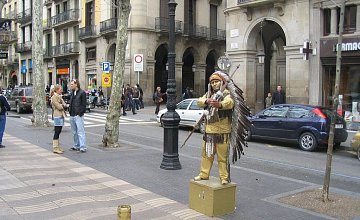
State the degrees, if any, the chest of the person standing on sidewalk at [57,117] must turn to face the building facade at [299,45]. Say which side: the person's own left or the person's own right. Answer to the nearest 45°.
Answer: approximately 45° to the person's own left

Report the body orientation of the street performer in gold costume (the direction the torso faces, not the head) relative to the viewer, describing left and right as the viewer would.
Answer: facing the viewer and to the left of the viewer

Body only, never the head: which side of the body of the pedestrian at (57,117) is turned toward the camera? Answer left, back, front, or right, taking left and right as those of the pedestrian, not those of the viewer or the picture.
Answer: right

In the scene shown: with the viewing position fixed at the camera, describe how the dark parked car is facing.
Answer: facing away from the viewer and to the left of the viewer

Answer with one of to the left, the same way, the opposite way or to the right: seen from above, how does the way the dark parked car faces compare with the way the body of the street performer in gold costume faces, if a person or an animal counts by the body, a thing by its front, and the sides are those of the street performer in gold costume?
to the right

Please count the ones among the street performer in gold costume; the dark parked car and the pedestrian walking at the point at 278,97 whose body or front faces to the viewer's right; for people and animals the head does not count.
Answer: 0

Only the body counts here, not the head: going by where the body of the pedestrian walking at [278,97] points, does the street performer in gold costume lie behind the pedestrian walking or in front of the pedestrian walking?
in front

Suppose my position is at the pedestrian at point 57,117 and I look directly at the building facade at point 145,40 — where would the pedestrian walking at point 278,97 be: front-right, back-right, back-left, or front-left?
front-right

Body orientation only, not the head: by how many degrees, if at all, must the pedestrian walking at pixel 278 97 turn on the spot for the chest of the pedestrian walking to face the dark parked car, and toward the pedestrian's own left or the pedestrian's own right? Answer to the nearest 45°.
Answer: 0° — they already face it
